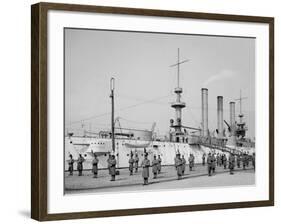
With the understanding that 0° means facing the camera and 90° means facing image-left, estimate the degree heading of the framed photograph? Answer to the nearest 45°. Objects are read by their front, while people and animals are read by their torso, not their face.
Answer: approximately 315°
